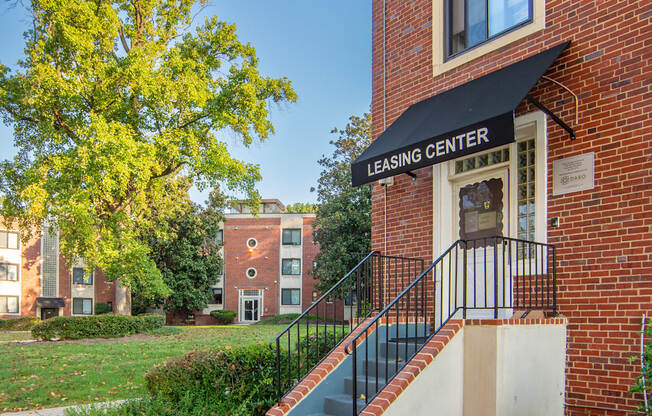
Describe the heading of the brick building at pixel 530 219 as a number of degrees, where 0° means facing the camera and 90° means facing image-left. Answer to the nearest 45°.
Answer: approximately 45°

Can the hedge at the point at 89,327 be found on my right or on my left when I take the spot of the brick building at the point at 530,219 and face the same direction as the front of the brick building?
on my right

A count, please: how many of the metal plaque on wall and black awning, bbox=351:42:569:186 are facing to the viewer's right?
0

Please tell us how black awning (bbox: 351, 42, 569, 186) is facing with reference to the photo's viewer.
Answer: facing the viewer and to the left of the viewer

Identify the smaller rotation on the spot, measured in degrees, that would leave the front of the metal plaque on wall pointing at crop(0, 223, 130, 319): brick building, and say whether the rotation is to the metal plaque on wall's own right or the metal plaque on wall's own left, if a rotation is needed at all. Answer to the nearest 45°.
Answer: approximately 90° to the metal plaque on wall's own right

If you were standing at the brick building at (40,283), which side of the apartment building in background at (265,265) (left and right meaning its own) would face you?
right

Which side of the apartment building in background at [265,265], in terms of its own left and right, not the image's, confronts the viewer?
front

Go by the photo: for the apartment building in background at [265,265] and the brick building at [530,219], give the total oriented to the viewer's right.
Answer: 0

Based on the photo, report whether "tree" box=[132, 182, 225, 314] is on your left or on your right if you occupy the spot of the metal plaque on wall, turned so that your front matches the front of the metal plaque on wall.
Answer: on your right

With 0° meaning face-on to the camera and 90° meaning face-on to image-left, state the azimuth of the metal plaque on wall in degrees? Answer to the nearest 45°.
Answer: approximately 45°
